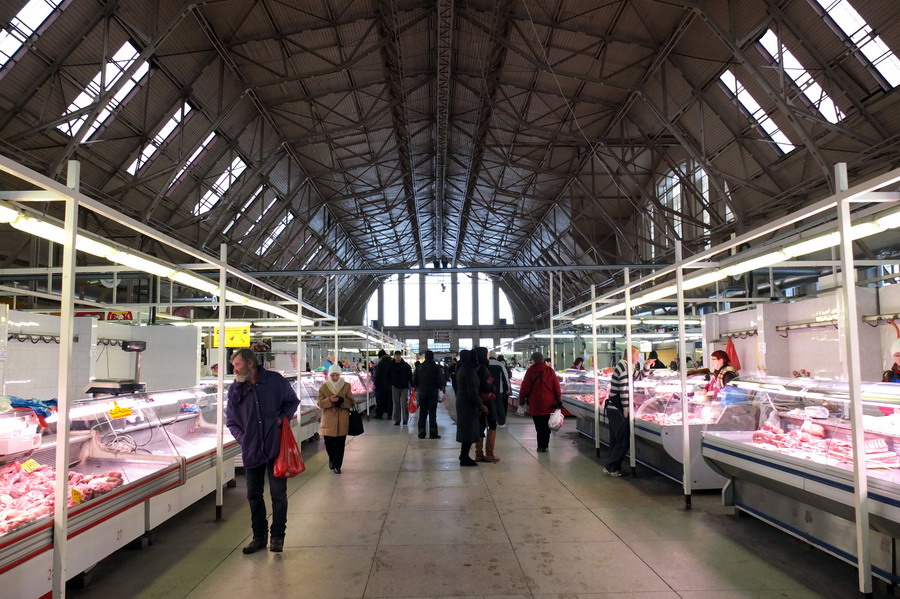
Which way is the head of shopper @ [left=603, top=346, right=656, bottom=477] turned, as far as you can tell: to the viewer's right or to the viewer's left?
to the viewer's right

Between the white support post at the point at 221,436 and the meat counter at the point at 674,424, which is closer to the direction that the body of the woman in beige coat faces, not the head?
the white support post

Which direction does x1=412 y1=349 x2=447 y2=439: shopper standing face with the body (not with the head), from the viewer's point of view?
away from the camera

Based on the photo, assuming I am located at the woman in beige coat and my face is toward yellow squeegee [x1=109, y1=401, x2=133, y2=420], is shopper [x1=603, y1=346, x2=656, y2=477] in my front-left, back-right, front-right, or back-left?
back-left

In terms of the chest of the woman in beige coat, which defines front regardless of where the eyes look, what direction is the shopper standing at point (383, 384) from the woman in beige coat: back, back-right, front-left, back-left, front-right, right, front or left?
back

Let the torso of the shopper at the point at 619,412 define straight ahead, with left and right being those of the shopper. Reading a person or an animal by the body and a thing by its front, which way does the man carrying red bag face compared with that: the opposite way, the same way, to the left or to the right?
to the right

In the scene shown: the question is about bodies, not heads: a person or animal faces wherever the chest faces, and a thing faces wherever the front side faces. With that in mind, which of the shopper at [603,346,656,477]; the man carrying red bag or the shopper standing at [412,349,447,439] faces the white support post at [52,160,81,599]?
the man carrying red bag

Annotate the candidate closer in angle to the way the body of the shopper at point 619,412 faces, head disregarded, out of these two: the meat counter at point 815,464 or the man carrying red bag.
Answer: the meat counter

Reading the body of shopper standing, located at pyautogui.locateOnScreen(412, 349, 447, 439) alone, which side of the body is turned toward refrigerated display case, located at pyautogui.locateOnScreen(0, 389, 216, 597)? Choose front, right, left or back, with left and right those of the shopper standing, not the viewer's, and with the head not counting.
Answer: back

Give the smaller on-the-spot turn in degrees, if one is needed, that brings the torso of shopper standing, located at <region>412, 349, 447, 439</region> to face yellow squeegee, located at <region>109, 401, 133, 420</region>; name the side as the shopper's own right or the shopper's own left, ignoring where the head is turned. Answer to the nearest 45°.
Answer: approximately 135° to the shopper's own left

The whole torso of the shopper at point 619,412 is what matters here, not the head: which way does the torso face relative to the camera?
to the viewer's right

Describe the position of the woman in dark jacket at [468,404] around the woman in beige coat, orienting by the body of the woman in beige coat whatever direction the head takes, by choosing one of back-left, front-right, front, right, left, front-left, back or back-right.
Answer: left

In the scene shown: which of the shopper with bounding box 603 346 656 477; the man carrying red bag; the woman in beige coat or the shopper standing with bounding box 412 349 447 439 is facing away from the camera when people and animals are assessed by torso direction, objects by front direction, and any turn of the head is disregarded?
the shopper standing with bounding box 412 349 447 439

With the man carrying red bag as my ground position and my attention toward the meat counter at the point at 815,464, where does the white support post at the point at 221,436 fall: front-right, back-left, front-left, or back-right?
back-left
